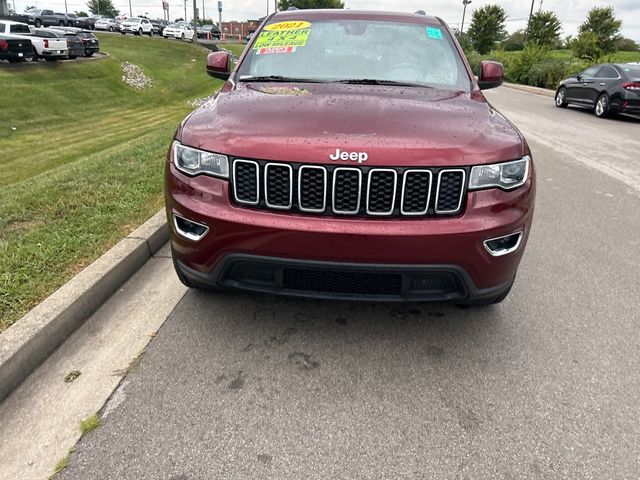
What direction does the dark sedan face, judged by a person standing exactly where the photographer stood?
facing away from the viewer and to the left of the viewer

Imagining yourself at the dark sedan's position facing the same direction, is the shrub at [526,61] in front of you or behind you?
in front

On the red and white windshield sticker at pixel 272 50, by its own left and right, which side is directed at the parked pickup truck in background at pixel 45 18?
back

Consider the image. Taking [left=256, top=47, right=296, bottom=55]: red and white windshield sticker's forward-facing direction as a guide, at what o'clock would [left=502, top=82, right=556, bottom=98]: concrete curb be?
The concrete curb is roughly at 7 o'clock from the red and white windshield sticker.

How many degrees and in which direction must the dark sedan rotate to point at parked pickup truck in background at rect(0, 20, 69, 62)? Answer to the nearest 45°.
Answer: approximately 45° to its left

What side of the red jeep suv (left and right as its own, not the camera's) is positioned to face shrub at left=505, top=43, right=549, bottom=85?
back

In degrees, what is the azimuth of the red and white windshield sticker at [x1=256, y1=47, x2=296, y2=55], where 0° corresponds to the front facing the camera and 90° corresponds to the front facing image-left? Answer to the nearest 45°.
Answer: approximately 0°

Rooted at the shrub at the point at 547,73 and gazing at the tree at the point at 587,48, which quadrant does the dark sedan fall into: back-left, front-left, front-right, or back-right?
back-right

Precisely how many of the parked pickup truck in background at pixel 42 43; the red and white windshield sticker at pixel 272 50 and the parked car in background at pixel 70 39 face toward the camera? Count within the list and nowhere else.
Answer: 1
